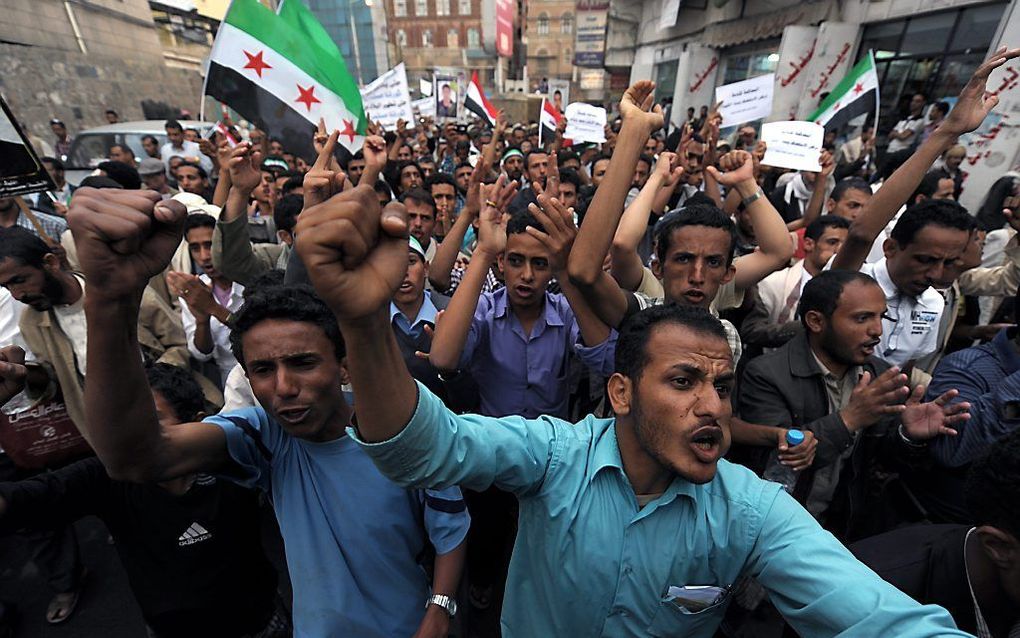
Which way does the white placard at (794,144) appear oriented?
toward the camera

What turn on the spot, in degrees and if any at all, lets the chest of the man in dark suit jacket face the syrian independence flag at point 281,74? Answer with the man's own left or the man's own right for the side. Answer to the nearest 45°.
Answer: approximately 135° to the man's own right

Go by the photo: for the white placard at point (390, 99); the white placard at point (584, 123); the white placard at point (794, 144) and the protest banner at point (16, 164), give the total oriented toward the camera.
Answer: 4

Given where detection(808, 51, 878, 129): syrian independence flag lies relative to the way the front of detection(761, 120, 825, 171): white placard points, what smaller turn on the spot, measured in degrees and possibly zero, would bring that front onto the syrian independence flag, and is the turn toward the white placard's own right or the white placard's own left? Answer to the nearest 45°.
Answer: approximately 180°

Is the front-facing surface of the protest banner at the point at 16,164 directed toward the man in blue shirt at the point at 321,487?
yes

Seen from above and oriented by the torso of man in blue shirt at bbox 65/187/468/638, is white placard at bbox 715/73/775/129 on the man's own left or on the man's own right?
on the man's own left

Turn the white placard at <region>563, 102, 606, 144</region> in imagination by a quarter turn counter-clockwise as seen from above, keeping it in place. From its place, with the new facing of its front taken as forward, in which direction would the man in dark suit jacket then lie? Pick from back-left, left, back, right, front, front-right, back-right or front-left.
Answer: right

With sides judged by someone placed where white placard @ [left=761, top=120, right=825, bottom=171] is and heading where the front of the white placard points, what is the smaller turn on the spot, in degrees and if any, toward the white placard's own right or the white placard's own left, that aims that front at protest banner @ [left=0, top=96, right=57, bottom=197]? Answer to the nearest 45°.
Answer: approximately 45° to the white placard's own right

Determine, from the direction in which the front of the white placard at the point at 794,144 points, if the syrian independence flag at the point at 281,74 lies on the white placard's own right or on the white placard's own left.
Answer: on the white placard's own right

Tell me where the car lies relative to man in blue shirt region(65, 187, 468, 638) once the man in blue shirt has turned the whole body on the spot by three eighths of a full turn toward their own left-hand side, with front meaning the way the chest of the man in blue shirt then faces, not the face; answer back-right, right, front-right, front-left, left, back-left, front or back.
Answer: front-left

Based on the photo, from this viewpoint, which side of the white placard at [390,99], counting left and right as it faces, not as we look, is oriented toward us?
front

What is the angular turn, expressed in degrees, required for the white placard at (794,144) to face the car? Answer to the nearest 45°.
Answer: approximately 90° to its right

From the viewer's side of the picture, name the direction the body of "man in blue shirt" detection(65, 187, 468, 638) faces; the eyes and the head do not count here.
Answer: toward the camera

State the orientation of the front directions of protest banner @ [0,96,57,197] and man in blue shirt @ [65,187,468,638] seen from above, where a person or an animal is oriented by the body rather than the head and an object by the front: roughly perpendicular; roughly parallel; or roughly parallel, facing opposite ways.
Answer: roughly parallel
